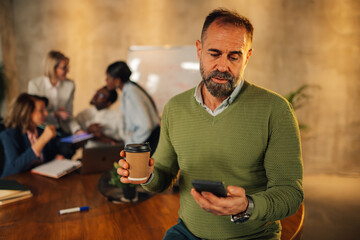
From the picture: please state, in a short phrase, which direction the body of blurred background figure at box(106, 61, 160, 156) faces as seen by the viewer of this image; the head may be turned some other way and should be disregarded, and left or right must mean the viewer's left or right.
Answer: facing to the left of the viewer

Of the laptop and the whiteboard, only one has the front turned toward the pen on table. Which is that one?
the whiteboard

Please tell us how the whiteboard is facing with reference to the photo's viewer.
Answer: facing the viewer

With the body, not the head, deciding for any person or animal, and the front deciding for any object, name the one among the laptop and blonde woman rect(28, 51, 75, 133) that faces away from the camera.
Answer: the laptop

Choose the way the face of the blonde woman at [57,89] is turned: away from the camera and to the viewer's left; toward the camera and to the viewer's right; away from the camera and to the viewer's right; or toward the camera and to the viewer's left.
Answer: toward the camera and to the viewer's right

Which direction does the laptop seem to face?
away from the camera

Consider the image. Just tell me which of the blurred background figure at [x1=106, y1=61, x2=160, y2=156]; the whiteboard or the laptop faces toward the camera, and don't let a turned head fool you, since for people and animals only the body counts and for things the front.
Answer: the whiteboard

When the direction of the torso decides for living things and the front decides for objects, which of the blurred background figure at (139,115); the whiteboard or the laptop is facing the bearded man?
the whiteboard

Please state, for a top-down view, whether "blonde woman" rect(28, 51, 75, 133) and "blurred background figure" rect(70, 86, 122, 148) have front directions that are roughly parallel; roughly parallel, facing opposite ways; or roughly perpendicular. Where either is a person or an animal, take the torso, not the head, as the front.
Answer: roughly perpendicular

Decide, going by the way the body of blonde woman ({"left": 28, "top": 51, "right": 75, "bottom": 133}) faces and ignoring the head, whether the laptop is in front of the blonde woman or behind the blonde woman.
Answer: in front

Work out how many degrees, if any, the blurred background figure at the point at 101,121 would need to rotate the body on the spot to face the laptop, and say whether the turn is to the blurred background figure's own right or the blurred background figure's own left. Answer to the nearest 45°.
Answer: approximately 45° to the blurred background figure's own left

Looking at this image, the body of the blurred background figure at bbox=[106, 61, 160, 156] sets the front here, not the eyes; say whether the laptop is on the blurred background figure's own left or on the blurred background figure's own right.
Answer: on the blurred background figure's own left
